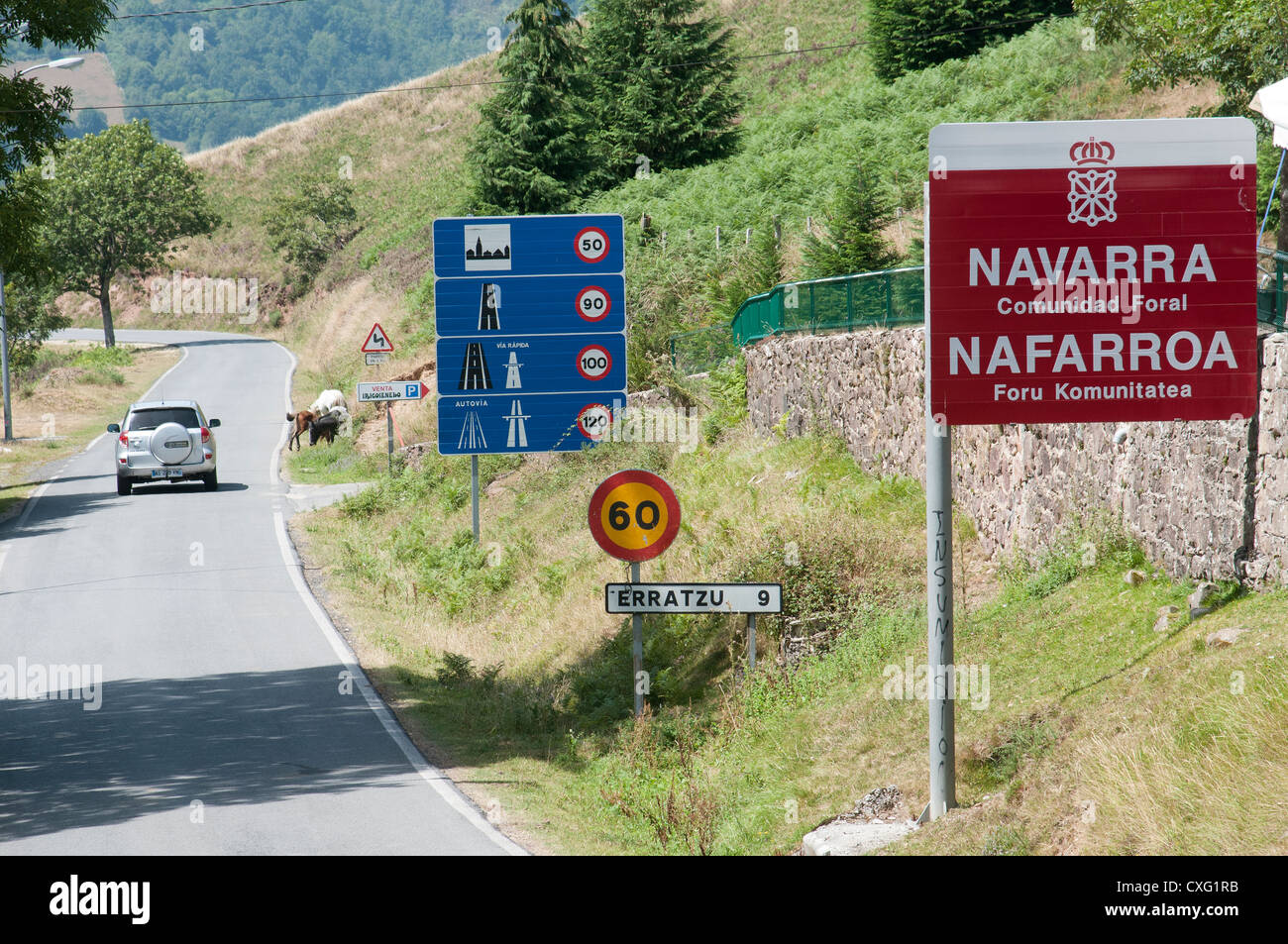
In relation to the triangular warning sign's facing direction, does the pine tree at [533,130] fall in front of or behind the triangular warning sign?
behind

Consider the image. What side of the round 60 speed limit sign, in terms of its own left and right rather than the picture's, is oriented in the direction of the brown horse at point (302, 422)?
back

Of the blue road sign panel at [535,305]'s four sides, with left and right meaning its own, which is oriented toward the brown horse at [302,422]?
back

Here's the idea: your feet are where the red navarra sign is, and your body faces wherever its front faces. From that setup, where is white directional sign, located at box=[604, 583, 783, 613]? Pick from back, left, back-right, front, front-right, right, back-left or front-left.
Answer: back-right

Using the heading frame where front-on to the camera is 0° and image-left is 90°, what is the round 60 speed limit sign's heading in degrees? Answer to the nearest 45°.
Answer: approximately 0°

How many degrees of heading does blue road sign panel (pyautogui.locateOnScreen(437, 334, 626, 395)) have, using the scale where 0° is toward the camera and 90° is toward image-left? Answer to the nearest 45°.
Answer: approximately 0°

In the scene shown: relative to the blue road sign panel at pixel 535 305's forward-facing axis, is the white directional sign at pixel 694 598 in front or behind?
in front

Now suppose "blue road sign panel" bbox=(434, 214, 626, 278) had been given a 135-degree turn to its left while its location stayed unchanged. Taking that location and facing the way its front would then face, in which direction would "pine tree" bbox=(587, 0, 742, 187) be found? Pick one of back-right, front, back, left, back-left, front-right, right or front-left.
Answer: front-left

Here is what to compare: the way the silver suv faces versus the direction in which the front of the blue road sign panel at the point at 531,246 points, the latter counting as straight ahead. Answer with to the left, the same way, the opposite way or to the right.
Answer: the opposite way

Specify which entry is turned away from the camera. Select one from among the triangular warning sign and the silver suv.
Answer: the silver suv

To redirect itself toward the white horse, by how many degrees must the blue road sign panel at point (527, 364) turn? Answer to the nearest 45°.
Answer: approximately 180°
